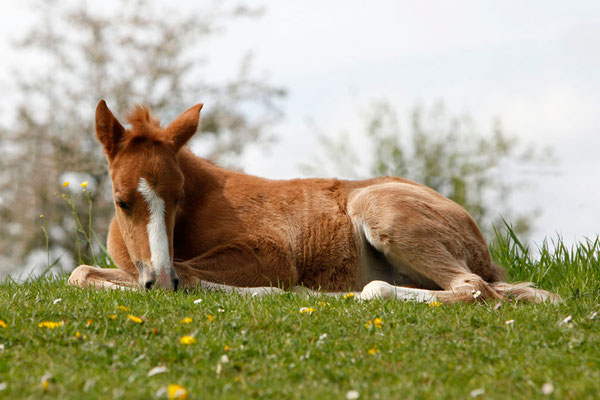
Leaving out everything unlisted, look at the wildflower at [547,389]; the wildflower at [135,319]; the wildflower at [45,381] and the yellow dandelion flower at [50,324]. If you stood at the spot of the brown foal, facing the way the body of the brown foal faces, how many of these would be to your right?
0

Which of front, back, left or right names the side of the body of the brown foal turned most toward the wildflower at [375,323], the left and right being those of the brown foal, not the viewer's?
left

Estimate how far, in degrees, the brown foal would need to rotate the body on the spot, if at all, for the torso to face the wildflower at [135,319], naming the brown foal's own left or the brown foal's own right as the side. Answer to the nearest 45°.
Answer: approximately 90° to the brown foal's own left

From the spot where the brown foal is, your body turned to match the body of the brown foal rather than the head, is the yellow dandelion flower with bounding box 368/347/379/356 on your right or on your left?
on your left

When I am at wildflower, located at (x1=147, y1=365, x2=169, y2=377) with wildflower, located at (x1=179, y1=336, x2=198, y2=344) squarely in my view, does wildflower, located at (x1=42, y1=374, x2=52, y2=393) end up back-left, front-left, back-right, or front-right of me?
back-left

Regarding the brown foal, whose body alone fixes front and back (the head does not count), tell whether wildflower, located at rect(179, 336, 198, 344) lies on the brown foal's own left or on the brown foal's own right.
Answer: on the brown foal's own left

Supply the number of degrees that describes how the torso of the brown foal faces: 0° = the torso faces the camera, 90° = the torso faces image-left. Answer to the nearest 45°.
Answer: approximately 90°

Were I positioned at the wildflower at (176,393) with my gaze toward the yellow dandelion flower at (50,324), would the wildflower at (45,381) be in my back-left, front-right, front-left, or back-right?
front-left

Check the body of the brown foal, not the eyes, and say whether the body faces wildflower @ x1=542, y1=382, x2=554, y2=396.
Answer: no

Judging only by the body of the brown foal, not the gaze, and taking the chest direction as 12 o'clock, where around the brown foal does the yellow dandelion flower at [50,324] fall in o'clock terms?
The yellow dandelion flower is roughly at 10 o'clock from the brown foal.

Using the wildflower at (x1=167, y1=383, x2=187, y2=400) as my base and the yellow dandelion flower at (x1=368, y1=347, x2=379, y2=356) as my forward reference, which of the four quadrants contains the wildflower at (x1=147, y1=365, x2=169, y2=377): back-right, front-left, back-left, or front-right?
front-left

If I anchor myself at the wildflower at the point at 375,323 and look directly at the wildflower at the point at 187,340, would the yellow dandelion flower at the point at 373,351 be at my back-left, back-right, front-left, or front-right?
front-left

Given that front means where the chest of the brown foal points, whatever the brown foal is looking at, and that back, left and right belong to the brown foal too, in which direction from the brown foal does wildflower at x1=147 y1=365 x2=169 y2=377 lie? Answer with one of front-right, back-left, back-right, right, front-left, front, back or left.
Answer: left

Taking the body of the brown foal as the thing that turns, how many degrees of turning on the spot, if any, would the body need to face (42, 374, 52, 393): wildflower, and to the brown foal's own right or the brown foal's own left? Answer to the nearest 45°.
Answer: approximately 90° to the brown foal's own left

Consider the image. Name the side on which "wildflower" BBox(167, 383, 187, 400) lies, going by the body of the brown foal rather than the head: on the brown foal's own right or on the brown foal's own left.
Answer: on the brown foal's own left
